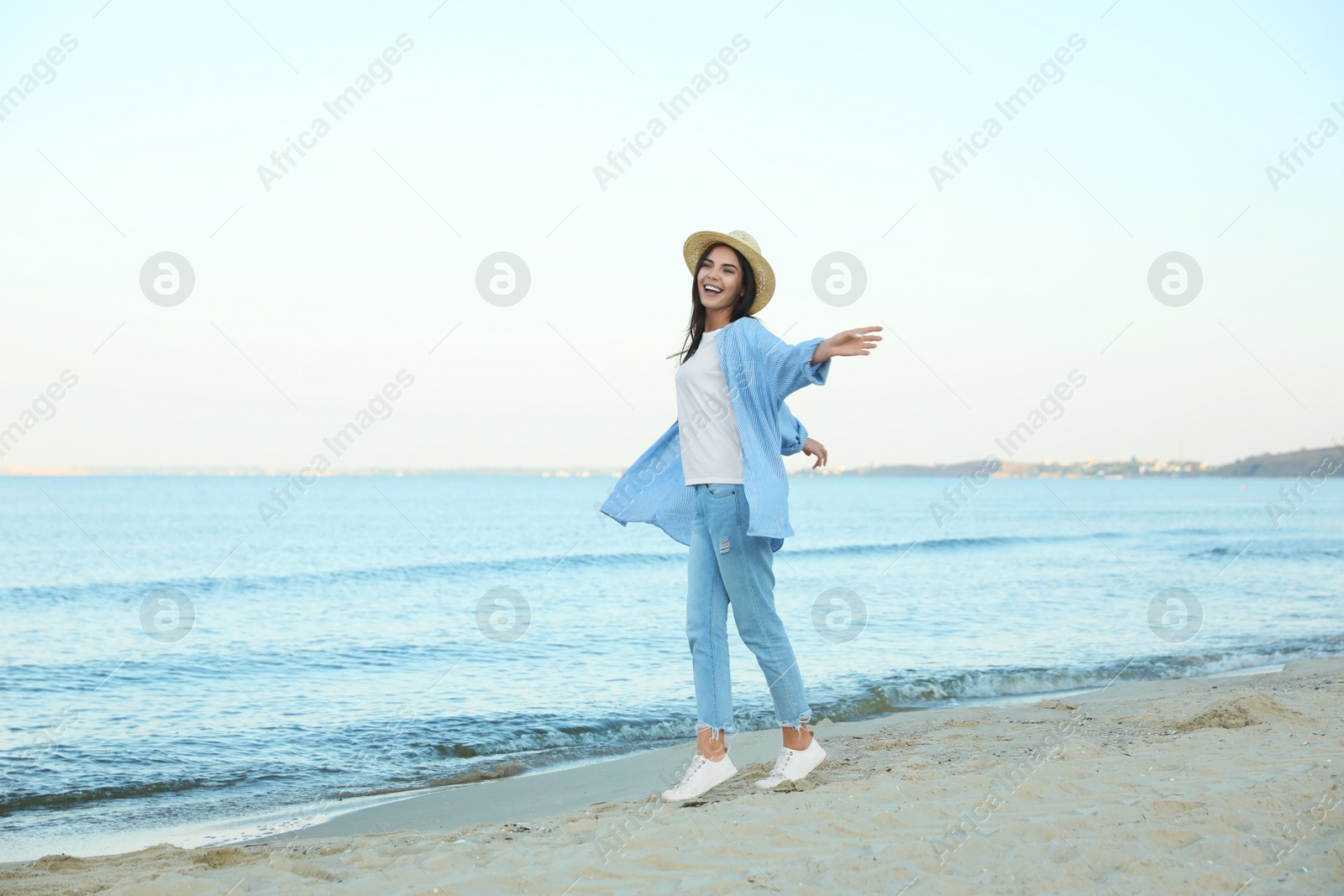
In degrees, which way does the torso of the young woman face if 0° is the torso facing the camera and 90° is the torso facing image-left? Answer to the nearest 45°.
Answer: approximately 45°
